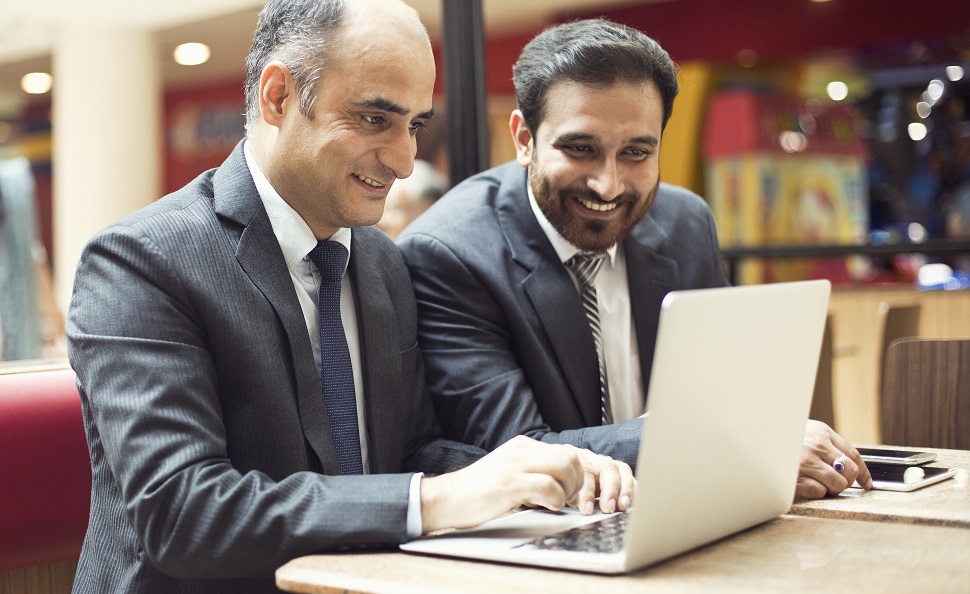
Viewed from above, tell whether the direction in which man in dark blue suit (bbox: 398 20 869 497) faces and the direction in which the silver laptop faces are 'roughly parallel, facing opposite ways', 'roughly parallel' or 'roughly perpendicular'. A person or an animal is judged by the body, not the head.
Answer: roughly parallel, facing opposite ways

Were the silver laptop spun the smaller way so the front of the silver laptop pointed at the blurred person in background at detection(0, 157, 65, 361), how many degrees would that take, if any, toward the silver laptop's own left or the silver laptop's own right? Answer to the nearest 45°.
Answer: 0° — it already faces them

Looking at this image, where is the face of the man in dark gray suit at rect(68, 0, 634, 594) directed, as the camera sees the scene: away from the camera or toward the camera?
toward the camera

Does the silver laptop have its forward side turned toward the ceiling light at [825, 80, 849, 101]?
no

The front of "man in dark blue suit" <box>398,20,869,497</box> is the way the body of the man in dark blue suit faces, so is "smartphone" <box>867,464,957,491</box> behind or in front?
in front

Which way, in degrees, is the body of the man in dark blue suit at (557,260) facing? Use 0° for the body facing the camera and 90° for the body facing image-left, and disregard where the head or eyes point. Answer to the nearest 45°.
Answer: approximately 315°

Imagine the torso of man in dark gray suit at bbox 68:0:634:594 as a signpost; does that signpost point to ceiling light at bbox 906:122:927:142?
no

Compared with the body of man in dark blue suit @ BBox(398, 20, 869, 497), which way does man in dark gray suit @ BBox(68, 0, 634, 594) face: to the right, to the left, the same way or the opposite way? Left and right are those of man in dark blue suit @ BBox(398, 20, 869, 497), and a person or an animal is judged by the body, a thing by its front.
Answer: the same way

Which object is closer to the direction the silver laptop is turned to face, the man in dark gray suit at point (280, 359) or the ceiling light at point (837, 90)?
the man in dark gray suit

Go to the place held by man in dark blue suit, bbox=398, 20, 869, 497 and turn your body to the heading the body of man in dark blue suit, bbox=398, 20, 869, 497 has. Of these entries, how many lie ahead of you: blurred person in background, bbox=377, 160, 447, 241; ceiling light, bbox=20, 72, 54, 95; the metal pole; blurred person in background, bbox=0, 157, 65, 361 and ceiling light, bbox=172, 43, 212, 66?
0

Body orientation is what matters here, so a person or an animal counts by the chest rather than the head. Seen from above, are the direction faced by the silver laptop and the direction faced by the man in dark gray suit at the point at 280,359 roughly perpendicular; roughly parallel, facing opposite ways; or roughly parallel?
roughly parallel, facing opposite ways

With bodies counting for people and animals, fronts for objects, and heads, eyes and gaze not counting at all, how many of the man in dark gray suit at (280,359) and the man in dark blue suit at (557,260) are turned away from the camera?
0

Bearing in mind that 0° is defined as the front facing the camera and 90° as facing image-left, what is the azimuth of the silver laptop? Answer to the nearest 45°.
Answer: approximately 135°

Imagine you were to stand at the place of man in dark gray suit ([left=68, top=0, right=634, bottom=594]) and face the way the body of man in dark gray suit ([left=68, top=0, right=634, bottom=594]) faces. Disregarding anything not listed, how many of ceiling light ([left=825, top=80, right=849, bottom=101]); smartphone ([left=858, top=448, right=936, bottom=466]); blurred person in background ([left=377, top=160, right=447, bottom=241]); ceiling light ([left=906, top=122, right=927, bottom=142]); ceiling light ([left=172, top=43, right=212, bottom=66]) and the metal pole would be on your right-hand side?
0

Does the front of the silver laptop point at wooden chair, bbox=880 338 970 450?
no

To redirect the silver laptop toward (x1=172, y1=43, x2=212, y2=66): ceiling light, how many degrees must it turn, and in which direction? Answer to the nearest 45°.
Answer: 0° — it already faces it
